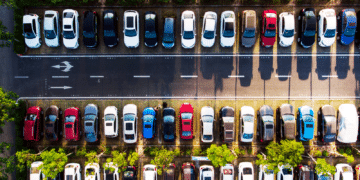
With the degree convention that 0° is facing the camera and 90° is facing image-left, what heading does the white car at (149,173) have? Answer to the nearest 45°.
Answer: approximately 180°
